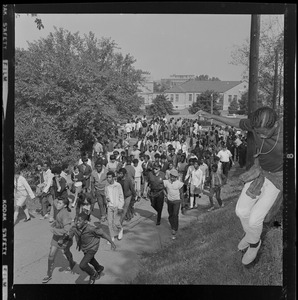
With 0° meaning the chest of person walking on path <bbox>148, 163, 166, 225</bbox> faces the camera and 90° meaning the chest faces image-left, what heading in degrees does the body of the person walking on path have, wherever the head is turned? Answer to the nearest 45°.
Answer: approximately 0°

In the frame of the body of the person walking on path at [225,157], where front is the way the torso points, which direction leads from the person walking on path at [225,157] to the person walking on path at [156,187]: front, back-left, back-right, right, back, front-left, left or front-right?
right
